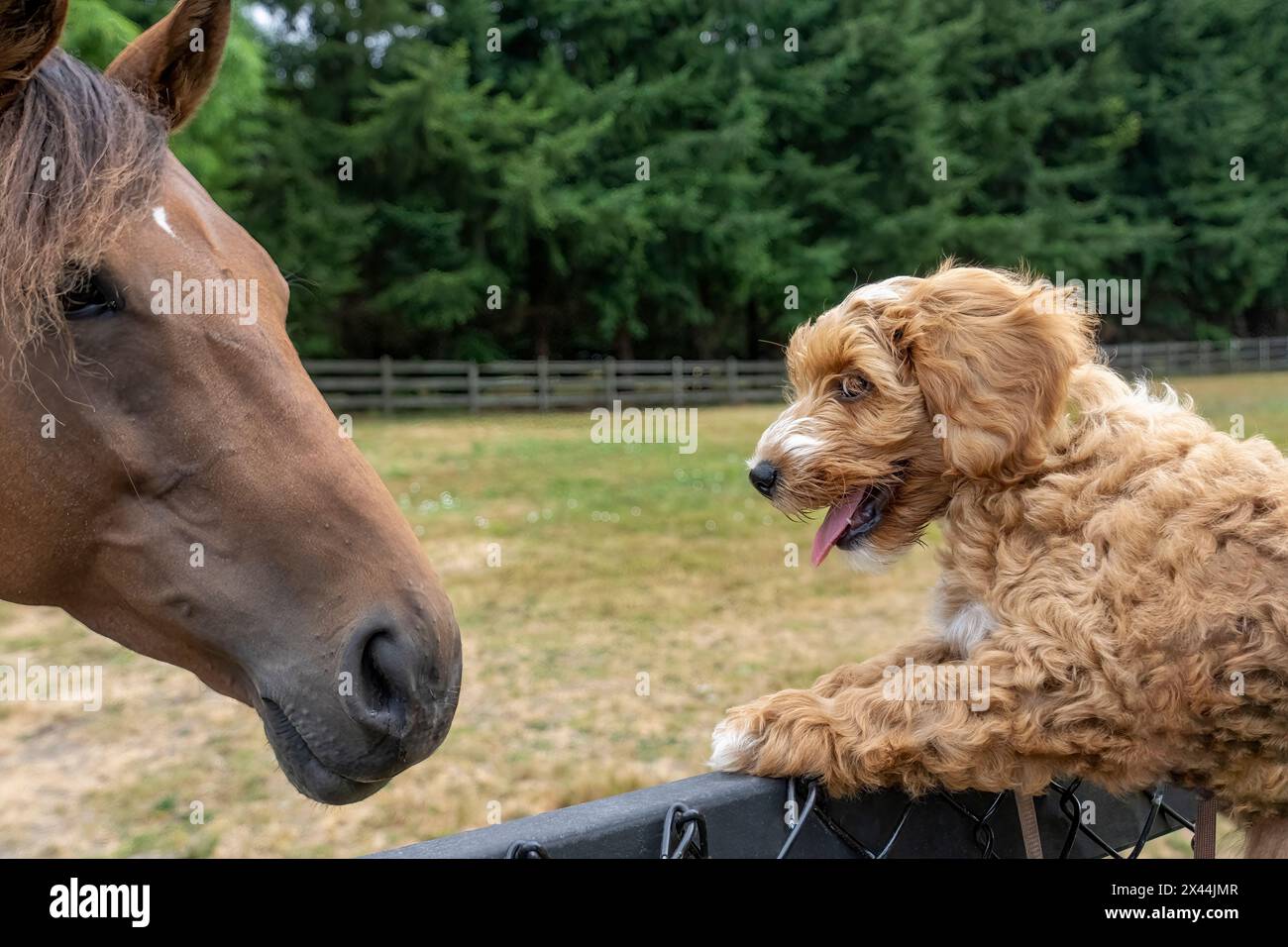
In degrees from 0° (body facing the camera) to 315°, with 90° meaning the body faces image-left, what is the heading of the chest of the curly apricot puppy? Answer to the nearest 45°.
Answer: approximately 90°

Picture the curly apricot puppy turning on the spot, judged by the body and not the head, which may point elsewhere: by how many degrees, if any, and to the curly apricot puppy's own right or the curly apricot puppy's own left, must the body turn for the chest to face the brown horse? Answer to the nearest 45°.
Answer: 0° — it already faces it
